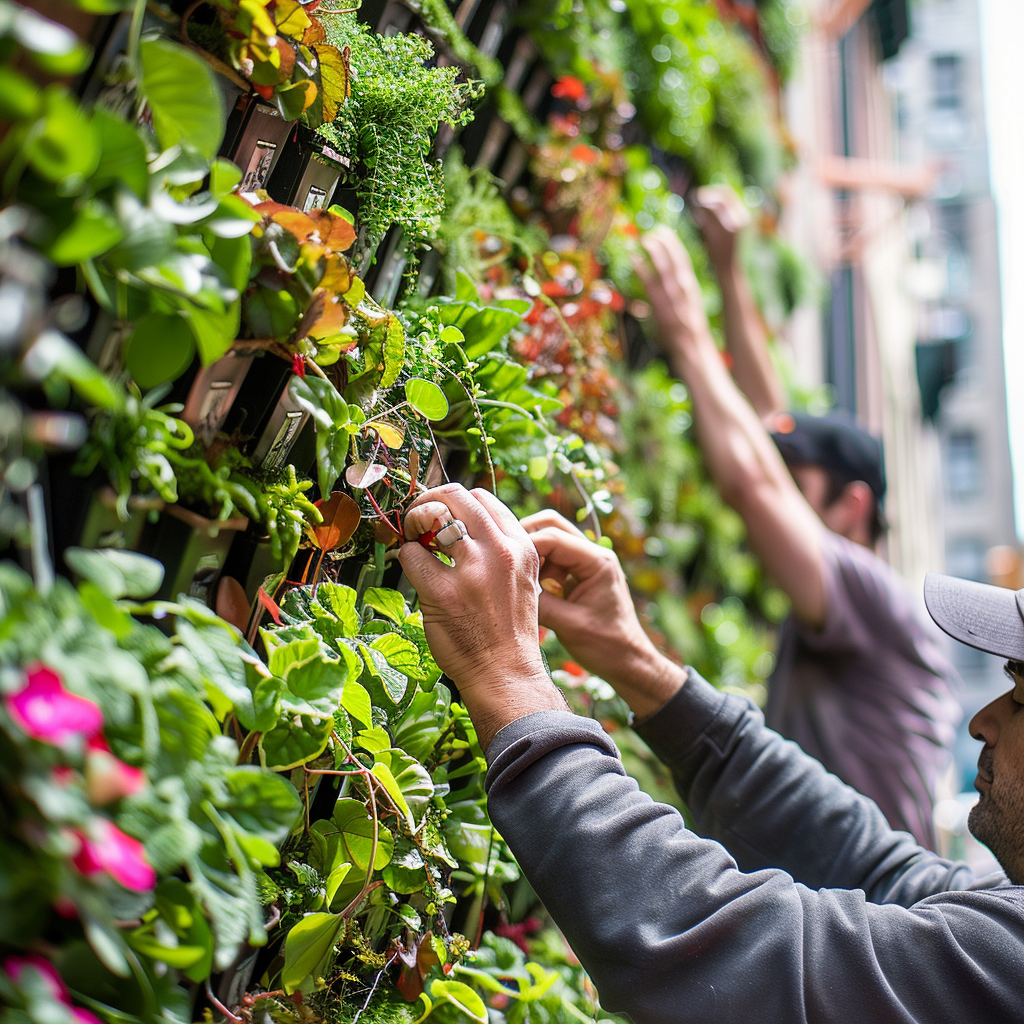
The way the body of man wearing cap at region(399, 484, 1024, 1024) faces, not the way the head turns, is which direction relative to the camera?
to the viewer's left

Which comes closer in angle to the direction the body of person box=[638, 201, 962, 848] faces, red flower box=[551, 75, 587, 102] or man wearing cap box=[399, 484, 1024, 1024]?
the red flower

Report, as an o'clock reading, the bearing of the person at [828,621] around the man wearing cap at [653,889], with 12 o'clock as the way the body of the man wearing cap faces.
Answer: The person is roughly at 3 o'clock from the man wearing cap.

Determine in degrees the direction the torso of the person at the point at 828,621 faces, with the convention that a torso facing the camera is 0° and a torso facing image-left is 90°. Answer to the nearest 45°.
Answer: approximately 90°

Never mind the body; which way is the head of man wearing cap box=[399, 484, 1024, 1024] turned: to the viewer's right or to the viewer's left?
to the viewer's left

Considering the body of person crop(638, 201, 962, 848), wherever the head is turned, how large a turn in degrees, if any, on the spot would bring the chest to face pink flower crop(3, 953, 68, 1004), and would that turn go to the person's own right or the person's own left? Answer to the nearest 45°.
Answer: approximately 90° to the person's own left

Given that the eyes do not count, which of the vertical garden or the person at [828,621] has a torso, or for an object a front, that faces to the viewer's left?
the person

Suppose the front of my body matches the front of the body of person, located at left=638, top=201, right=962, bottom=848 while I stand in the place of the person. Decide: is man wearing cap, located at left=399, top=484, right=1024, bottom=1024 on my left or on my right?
on my left
